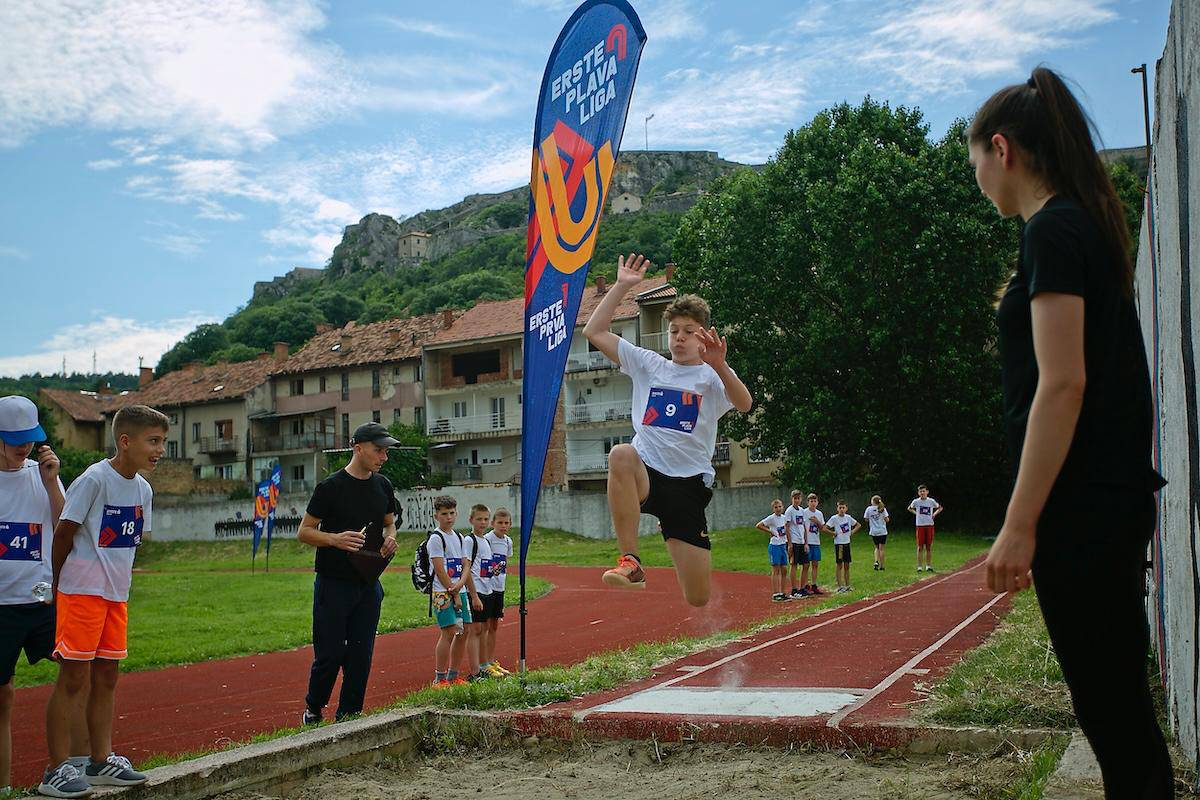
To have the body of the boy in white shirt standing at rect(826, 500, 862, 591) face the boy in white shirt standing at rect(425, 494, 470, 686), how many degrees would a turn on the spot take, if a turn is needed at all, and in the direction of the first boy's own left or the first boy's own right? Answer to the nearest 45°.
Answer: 0° — they already face them

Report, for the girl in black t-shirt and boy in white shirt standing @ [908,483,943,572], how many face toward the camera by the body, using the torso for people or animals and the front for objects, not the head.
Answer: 1

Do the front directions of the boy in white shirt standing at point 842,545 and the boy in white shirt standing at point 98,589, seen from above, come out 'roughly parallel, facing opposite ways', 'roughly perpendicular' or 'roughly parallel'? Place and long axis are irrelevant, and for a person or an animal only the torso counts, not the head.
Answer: roughly perpendicular

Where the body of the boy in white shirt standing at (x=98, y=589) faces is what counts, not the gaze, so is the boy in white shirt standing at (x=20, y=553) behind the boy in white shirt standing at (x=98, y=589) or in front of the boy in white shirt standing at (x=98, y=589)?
behind

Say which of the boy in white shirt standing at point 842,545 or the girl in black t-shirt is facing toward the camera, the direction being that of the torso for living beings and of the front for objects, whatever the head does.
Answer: the boy in white shirt standing

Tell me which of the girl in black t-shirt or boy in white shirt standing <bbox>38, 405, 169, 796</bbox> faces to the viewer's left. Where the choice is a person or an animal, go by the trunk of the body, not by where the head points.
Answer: the girl in black t-shirt

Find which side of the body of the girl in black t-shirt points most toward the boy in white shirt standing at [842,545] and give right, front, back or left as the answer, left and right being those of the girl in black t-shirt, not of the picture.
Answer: right

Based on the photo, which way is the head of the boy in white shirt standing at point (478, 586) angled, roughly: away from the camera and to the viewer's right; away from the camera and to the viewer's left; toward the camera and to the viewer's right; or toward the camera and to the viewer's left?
toward the camera and to the viewer's right

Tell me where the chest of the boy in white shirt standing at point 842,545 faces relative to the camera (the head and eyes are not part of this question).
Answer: toward the camera

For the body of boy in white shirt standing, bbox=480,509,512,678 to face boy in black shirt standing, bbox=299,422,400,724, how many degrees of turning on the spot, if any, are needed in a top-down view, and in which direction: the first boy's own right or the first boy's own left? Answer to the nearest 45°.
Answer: approximately 45° to the first boy's own right

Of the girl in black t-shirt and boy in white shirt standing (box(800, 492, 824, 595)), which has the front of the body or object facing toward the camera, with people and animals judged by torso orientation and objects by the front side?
the boy in white shirt standing

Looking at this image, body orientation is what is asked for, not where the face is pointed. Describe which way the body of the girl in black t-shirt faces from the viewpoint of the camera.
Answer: to the viewer's left

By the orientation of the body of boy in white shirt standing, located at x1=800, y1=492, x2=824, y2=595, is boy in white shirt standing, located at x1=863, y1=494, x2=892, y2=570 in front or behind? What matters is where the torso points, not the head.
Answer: behind

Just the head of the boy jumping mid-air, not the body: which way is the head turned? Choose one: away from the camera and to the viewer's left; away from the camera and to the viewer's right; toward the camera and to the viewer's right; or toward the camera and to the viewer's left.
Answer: toward the camera and to the viewer's left

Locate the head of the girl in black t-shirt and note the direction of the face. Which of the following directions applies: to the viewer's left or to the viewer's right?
to the viewer's left

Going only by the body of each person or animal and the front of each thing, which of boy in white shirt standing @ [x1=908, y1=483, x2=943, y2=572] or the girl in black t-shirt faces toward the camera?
the boy in white shirt standing

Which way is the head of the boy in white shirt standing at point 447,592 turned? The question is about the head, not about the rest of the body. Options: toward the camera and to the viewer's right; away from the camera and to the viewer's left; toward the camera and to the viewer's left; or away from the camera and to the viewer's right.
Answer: toward the camera and to the viewer's right

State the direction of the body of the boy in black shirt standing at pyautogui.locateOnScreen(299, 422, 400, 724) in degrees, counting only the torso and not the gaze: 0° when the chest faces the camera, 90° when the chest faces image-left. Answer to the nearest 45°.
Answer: approximately 315°

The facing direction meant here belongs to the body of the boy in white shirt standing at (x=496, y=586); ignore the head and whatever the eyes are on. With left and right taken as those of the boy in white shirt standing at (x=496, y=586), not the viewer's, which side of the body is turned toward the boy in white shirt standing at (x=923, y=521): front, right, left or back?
left
